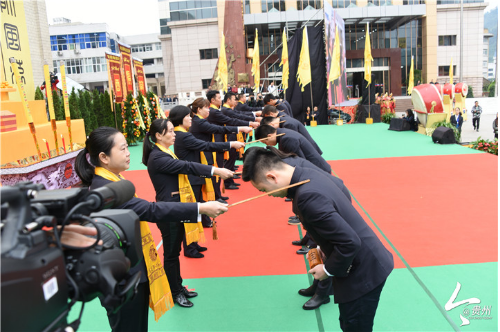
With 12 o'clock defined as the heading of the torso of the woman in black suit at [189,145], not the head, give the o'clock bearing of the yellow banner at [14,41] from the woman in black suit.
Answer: The yellow banner is roughly at 8 o'clock from the woman in black suit.

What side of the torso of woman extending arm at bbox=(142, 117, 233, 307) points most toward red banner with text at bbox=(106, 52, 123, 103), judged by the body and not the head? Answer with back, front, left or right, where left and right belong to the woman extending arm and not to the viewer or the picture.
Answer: left

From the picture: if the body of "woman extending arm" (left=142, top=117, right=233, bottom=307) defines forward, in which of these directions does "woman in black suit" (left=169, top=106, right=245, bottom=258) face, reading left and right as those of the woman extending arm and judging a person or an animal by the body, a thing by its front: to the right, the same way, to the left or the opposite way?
the same way

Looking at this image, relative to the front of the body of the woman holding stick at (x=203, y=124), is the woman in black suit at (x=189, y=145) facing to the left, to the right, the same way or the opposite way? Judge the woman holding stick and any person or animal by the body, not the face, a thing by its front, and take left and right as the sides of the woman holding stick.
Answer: the same way

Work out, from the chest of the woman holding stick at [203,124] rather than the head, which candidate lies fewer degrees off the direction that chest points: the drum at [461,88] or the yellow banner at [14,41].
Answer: the drum

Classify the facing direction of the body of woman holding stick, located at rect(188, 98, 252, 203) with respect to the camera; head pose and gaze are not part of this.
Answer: to the viewer's right

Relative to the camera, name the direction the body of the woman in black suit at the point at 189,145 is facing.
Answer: to the viewer's right

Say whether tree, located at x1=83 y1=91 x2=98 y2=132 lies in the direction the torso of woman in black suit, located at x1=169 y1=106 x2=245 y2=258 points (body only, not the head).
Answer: no

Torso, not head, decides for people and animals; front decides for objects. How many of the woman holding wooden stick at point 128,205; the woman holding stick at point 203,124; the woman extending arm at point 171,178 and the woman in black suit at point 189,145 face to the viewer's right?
4

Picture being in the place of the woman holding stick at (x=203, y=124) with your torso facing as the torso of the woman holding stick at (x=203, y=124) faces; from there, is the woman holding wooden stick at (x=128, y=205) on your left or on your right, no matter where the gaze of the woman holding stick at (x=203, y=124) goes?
on your right

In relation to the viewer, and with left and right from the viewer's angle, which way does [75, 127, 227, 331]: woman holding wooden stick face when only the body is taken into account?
facing to the right of the viewer

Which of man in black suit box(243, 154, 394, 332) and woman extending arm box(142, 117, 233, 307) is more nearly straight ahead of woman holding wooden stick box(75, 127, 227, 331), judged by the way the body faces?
the man in black suit

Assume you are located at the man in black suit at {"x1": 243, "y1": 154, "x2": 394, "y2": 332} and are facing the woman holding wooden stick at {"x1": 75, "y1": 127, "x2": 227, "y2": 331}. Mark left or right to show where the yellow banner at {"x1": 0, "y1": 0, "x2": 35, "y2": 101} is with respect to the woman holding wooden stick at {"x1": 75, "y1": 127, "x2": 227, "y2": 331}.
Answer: right

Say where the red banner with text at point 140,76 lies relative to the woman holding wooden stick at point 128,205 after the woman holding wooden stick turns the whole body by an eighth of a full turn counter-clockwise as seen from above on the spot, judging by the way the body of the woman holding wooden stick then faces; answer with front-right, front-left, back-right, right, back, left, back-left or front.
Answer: front-left

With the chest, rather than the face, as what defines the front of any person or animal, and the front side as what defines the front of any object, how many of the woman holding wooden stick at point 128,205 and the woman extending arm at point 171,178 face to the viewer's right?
2

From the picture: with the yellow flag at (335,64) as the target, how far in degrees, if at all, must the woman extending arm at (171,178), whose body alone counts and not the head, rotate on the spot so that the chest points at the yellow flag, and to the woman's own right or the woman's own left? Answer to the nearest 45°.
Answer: approximately 45° to the woman's own left

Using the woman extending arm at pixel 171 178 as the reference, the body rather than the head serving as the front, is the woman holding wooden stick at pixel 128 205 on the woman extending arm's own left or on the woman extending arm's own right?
on the woman extending arm's own right

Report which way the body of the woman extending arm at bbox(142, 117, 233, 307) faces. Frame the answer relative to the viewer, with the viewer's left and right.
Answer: facing to the right of the viewer

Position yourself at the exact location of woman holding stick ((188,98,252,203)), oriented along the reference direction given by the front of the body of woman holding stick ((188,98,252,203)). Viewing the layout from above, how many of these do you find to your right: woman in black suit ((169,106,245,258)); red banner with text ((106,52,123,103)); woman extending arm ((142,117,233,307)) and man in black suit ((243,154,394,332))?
3

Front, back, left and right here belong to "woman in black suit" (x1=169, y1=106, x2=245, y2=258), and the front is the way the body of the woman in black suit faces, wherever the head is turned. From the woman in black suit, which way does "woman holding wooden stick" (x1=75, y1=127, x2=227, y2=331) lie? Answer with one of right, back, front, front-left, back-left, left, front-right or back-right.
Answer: right

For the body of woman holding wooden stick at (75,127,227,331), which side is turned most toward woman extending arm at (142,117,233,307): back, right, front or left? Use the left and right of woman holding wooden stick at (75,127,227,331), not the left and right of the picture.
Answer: left
